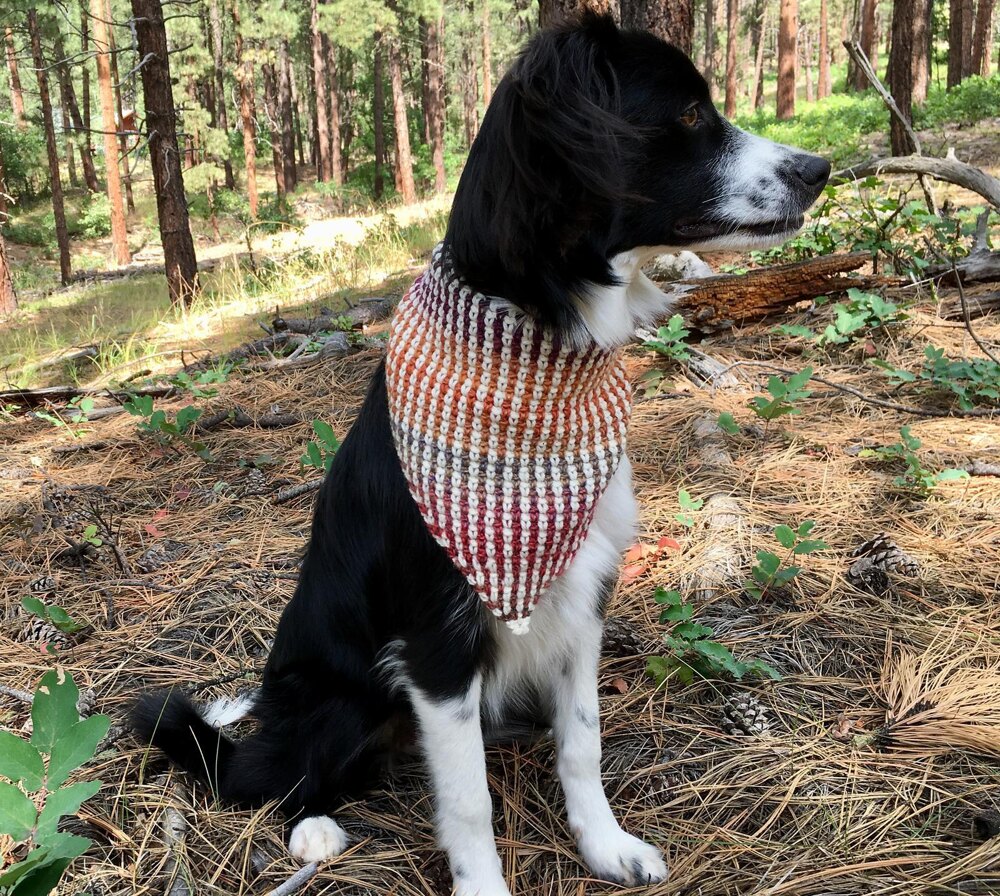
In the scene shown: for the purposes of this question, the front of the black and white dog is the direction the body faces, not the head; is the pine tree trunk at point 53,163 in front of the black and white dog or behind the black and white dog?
behind

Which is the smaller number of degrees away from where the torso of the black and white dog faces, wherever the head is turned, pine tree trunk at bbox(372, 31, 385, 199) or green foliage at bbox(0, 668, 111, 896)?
the green foliage

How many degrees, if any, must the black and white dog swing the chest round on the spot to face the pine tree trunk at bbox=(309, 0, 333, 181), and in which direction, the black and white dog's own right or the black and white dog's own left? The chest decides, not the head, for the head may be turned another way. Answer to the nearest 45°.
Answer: approximately 135° to the black and white dog's own left

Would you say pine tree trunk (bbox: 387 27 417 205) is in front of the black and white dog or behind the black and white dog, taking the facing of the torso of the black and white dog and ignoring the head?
behind

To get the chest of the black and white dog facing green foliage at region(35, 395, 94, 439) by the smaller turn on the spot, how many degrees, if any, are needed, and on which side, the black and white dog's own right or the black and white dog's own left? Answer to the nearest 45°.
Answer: approximately 180°

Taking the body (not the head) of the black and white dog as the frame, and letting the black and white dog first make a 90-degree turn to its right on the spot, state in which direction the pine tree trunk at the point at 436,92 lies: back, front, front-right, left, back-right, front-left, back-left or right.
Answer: back-right

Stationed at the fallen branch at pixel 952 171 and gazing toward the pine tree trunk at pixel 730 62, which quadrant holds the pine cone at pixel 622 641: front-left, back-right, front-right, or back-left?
back-left

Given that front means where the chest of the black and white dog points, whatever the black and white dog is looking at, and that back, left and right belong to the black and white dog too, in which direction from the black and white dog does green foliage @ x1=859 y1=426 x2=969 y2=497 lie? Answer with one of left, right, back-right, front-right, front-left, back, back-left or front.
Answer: left

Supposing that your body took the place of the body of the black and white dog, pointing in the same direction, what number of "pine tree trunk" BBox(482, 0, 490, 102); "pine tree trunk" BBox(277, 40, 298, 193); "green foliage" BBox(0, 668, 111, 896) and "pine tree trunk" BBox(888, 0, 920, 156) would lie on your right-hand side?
1

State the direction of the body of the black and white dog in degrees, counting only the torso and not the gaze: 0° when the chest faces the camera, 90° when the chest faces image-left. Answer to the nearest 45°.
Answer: approximately 315°

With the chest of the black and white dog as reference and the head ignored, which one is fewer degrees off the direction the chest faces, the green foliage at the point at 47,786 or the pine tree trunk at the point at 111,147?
the green foliage

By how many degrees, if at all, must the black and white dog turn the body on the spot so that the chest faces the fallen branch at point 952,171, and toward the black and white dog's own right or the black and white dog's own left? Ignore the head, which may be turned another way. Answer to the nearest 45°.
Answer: approximately 90° to the black and white dog's own left
